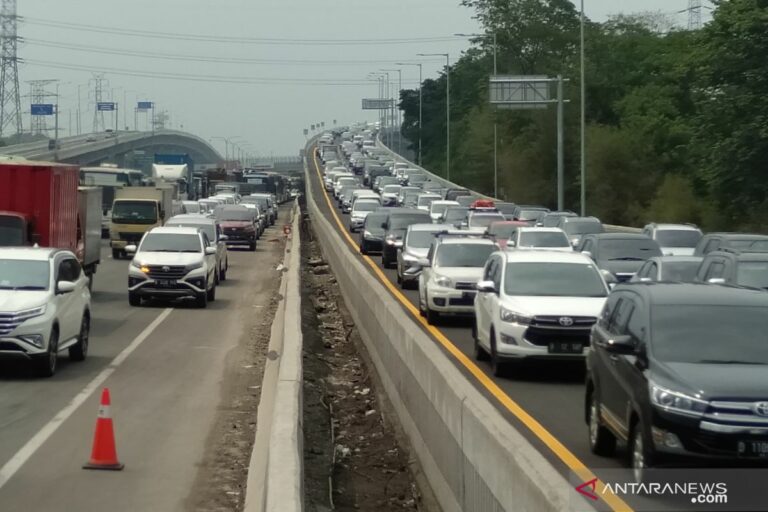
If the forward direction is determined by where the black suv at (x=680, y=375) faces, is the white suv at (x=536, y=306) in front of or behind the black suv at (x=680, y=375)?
behind

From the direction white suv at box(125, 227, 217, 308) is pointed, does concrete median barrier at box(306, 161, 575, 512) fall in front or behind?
in front

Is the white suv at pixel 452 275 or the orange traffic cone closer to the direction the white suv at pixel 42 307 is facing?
the orange traffic cone

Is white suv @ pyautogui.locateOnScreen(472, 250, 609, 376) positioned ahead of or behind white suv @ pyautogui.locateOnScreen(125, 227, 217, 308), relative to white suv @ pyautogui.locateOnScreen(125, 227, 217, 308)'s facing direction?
ahead

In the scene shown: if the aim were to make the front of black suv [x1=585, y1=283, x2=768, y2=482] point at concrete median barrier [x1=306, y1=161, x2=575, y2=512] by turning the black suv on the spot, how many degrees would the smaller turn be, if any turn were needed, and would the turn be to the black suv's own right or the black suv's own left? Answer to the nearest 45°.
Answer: approximately 90° to the black suv's own right

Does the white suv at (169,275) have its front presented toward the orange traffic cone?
yes

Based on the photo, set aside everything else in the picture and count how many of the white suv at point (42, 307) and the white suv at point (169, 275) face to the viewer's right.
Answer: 0

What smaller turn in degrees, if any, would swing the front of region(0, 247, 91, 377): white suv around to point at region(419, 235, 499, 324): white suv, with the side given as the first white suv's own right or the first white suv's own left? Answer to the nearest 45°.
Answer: approximately 180°

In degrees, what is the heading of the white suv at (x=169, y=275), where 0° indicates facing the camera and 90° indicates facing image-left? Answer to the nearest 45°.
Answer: approximately 0°

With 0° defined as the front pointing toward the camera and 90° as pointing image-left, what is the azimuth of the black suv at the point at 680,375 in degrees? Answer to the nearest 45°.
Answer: approximately 315°
